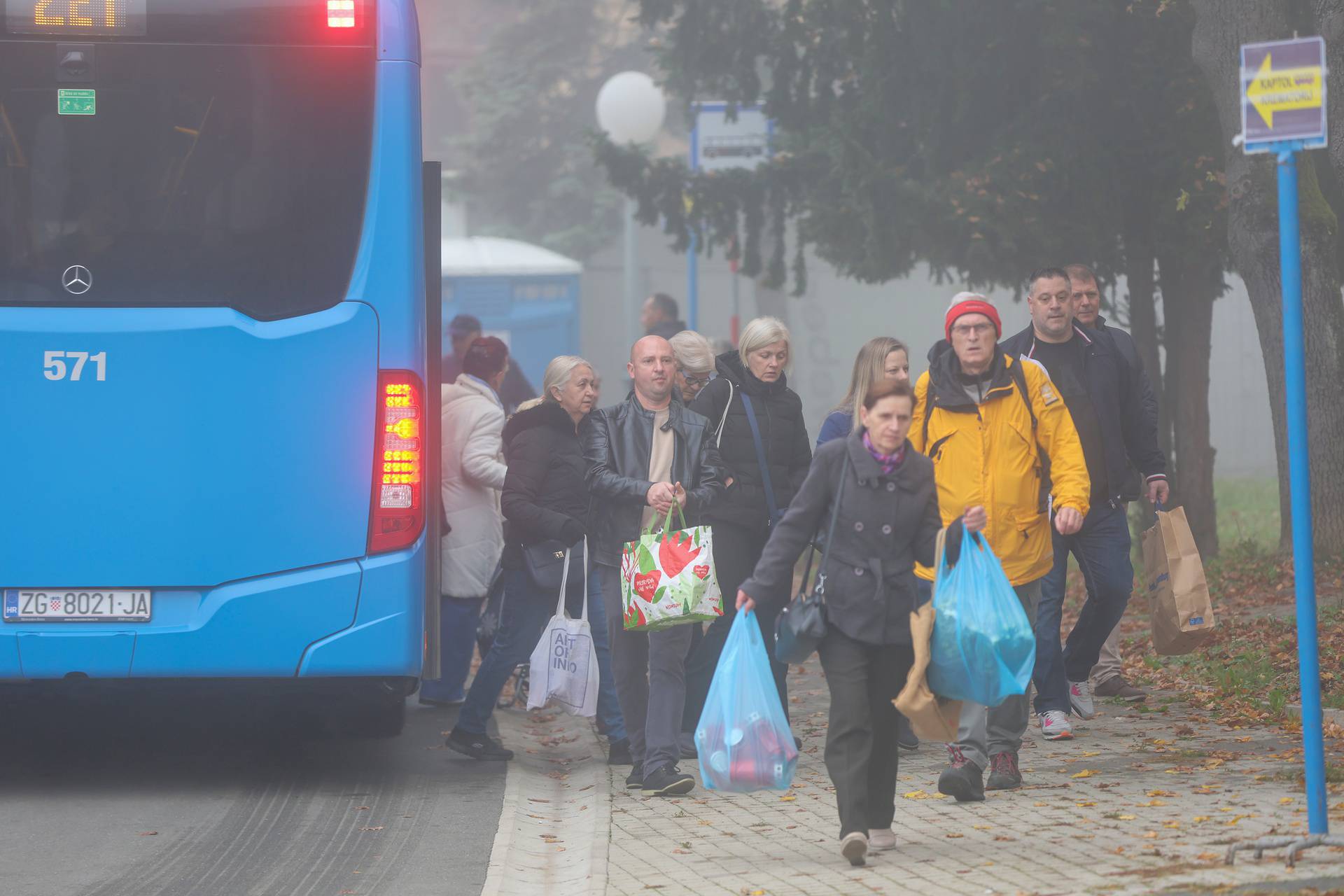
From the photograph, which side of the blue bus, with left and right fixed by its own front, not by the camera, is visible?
back

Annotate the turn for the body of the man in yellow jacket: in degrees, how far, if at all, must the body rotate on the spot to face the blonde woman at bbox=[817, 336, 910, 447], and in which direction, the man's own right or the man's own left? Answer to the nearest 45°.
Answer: approximately 135° to the man's own right

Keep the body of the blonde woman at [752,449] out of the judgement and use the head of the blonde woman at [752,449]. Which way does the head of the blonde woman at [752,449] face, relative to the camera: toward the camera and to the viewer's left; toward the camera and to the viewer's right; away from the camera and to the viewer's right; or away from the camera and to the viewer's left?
toward the camera and to the viewer's right

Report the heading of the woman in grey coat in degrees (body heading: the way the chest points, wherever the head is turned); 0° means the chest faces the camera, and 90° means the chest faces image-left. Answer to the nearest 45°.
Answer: approximately 0°

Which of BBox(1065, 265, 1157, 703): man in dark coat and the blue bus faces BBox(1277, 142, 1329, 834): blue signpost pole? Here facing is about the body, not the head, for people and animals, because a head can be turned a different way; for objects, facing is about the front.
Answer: the man in dark coat

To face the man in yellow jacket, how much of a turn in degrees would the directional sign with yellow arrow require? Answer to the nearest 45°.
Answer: approximately 135° to its right

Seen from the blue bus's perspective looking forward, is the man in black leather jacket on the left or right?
on its right
